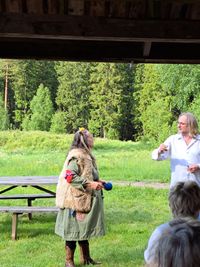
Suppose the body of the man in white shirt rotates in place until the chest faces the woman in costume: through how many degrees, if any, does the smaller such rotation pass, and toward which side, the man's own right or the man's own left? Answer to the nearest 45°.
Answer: approximately 90° to the man's own right

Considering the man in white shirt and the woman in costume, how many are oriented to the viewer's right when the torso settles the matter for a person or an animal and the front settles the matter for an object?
1

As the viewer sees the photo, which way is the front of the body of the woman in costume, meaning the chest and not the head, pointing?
to the viewer's right

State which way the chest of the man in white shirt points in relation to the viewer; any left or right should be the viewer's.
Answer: facing the viewer

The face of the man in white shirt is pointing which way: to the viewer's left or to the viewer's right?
to the viewer's left

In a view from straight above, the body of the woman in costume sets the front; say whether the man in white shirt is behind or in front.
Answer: in front
